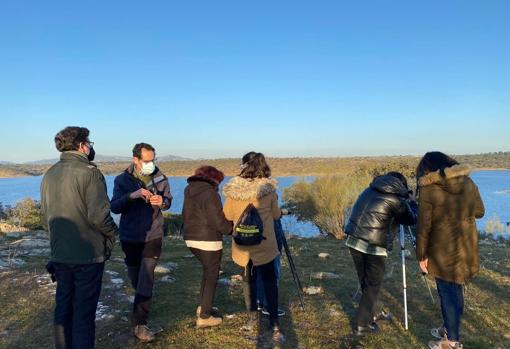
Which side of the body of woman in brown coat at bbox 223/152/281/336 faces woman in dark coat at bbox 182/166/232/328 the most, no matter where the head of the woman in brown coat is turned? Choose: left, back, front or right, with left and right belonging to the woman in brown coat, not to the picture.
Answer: left

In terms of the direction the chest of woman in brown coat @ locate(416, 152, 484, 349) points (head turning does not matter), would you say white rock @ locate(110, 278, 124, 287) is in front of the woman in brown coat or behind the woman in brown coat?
in front

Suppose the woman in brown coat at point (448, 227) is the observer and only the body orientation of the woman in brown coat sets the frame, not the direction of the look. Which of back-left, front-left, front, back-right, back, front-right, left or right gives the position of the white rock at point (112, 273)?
front-left

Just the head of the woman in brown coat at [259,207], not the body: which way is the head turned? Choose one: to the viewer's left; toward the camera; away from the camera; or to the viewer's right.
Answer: away from the camera

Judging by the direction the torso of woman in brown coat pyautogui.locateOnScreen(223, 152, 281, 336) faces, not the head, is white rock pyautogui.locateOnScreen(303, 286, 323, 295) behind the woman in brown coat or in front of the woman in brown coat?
in front

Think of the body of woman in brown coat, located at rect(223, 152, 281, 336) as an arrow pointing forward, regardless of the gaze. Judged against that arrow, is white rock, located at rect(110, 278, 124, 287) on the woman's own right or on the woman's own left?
on the woman's own left

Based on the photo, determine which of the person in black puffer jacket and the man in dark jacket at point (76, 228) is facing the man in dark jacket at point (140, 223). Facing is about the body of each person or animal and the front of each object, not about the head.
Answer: the man in dark jacket at point (76, 228)

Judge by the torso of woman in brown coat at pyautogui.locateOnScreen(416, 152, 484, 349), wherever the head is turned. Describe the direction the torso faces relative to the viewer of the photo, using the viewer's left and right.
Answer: facing away from the viewer and to the left of the viewer

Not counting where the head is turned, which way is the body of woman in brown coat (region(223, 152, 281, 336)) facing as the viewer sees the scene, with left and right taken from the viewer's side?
facing away from the viewer

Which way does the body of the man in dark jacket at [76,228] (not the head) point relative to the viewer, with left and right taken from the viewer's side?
facing away from the viewer and to the right of the viewer

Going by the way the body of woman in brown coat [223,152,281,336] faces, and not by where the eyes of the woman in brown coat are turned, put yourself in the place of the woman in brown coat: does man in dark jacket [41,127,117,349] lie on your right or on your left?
on your left

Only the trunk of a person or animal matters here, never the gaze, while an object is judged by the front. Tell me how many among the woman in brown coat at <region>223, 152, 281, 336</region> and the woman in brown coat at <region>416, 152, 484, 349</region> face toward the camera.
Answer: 0

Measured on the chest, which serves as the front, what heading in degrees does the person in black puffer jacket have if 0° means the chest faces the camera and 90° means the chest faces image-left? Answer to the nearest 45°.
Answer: approximately 225°
